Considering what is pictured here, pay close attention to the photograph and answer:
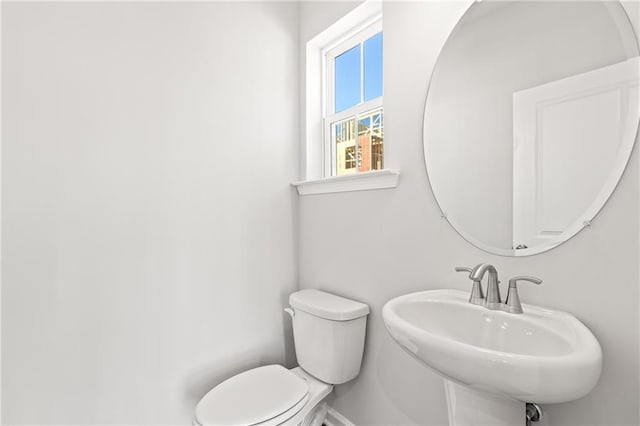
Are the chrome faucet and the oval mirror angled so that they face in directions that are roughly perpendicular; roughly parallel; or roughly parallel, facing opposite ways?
roughly parallel

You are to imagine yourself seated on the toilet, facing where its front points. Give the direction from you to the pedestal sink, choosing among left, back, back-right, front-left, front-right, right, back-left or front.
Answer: left

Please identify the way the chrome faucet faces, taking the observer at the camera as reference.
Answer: facing the viewer and to the left of the viewer

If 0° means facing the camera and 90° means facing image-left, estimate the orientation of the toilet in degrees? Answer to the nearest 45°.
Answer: approximately 45°

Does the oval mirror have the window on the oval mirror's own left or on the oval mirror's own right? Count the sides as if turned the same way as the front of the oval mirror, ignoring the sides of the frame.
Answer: on the oval mirror's own right

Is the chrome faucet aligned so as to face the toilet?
no

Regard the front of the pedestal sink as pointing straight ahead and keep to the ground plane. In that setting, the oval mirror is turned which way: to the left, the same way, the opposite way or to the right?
the same way

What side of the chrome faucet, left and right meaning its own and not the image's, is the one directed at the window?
right

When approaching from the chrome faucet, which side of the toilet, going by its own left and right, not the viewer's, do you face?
left

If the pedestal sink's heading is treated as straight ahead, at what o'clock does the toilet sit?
The toilet is roughly at 2 o'clock from the pedestal sink.
